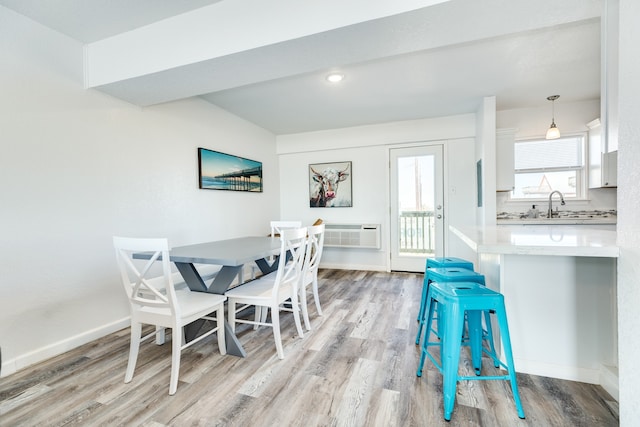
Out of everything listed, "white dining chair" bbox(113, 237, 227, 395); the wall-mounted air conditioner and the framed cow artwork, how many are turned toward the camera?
2

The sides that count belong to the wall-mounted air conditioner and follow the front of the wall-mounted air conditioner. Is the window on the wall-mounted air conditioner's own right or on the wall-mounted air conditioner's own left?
on the wall-mounted air conditioner's own left

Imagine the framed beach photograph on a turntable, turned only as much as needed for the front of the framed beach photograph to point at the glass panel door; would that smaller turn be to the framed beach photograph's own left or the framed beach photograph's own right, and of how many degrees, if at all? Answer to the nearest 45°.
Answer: approximately 45° to the framed beach photograph's own left

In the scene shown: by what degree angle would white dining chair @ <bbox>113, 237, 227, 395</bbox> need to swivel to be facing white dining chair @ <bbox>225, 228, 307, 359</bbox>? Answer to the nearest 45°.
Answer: approximately 45° to its right

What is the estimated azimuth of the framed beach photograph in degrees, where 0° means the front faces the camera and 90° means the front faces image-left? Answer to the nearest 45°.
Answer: approximately 315°

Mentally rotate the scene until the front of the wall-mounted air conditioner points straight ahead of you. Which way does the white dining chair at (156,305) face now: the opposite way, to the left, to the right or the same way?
the opposite way

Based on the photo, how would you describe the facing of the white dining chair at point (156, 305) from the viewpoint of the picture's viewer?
facing away from the viewer and to the right of the viewer

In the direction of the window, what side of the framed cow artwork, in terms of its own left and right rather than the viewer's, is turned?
left

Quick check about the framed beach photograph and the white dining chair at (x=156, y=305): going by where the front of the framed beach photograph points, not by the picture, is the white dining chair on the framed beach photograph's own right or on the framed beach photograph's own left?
on the framed beach photograph's own right

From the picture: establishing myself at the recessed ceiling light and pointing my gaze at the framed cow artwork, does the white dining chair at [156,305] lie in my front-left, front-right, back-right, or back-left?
back-left

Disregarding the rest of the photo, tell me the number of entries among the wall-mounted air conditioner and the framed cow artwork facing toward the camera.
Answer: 2

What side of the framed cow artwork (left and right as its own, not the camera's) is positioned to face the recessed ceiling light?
front

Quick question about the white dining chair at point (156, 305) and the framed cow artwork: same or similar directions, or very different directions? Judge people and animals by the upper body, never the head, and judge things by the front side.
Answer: very different directions
